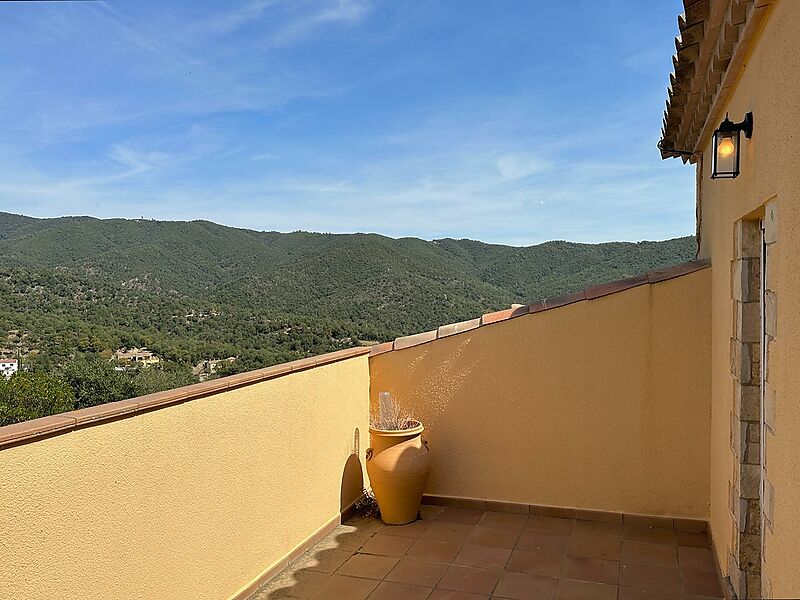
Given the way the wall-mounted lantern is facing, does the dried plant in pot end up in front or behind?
in front

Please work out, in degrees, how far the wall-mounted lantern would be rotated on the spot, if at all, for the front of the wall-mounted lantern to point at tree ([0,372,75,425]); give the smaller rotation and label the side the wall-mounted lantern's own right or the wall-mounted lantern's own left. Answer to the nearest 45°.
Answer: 0° — it already faces it

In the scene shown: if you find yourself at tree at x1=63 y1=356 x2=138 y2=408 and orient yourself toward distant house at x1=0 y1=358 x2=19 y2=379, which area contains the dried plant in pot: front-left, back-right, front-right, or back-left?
back-left

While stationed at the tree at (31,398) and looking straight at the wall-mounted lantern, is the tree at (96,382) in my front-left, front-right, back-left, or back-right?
back-left

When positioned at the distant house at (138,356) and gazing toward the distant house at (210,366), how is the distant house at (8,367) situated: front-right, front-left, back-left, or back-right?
back-right

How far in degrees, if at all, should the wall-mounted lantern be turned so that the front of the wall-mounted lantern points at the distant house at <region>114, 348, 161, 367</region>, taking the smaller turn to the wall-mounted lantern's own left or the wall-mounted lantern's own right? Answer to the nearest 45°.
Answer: approximately 45° to the wall-mounted lantern's own right

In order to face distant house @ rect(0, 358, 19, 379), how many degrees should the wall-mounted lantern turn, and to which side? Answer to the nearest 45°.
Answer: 0° — it already faces it

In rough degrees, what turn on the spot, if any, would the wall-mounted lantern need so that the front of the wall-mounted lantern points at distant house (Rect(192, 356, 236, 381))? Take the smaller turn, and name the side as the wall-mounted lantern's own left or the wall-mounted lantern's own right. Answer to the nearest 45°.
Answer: approximately 45° to the wall-mounted lantern's own right

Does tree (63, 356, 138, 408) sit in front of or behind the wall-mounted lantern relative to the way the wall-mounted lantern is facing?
in front

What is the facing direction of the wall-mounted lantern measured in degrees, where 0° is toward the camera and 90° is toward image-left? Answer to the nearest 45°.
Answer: approximately 90°
